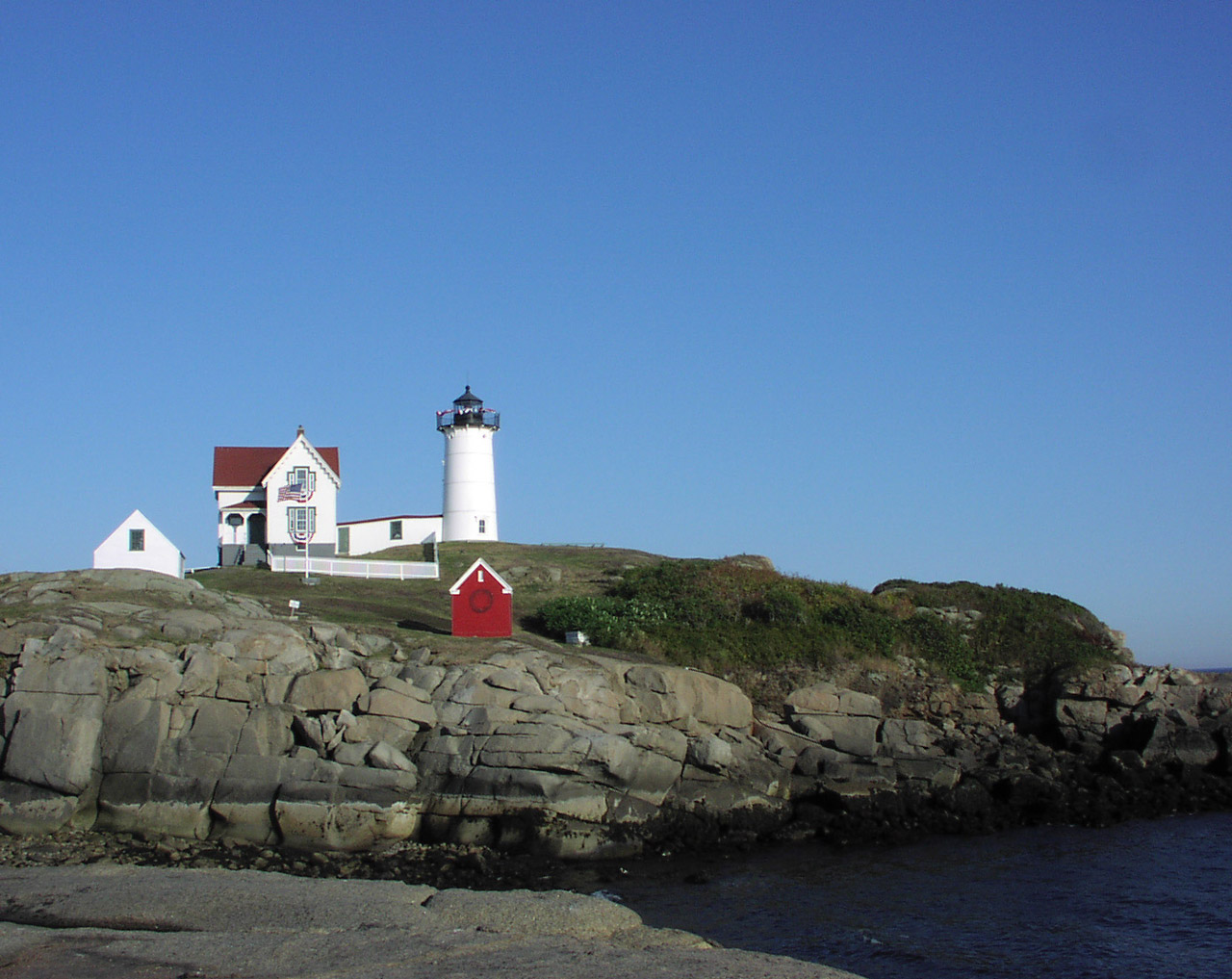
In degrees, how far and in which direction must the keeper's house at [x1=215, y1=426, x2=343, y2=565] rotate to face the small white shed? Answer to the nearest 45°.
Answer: approximately 45° to its right

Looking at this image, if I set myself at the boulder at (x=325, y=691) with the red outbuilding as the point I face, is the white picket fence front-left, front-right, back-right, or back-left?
front-left

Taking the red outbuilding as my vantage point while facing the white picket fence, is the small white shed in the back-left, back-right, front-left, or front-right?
front-left

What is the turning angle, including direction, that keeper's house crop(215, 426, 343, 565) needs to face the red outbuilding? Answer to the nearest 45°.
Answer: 0° — it already faces it

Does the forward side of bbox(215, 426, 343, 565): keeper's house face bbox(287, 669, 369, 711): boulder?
yes

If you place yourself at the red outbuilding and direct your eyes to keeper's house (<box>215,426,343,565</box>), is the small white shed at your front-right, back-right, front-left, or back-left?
front-left

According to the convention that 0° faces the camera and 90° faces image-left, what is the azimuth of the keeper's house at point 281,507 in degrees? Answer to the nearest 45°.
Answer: approximately 0°
